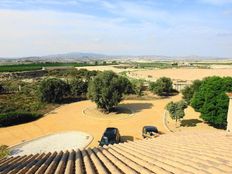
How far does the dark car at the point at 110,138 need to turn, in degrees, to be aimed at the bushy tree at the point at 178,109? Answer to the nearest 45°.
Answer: approximately 180°

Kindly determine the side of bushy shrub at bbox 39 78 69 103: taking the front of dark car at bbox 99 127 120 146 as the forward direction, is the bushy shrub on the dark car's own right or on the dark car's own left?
on the dark car's own right

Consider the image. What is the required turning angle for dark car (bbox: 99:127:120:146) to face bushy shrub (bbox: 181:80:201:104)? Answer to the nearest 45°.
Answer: approximately 180°

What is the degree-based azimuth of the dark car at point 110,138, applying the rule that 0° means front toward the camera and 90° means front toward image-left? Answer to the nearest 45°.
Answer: approximately 45°

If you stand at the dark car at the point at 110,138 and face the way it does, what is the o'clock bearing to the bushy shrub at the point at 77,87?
The bushy shrub is roughly at 4 o'clock from the dark car.
